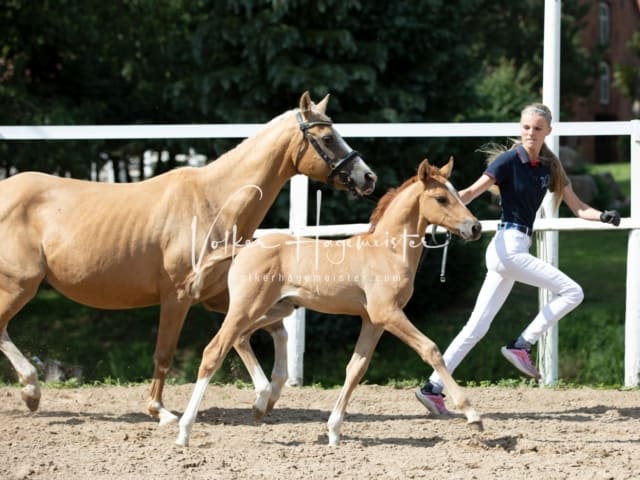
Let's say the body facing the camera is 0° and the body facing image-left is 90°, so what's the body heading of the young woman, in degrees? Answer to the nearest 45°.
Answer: approximately 315°

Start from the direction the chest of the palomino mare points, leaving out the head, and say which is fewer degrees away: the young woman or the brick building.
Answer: the young woman

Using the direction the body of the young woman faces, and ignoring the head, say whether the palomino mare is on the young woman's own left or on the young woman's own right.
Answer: on the young woman's own right

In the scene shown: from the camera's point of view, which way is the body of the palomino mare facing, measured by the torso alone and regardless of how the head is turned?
to the viewer's right

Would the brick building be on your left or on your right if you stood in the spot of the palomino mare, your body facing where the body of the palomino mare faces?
on your left
